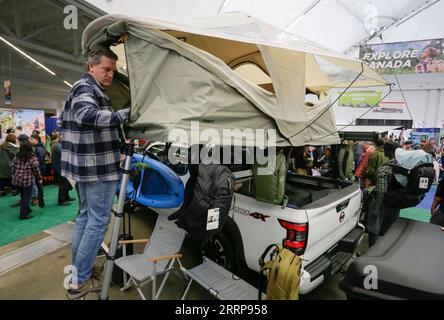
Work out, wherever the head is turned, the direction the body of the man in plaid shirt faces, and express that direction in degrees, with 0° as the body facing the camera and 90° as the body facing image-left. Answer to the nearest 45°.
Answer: approximately 270°

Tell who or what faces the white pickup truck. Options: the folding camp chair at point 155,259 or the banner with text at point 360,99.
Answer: the banner with text

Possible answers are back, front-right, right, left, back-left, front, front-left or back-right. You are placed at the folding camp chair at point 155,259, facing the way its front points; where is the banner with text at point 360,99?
back

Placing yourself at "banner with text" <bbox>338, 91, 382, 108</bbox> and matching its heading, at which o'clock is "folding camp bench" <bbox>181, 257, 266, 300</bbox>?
The folding camp bench is roughly at 12 o'clock from the banner with text.

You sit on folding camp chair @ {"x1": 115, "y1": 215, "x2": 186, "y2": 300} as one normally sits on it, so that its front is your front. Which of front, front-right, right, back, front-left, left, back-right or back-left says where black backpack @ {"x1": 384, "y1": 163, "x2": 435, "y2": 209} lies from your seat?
back-left

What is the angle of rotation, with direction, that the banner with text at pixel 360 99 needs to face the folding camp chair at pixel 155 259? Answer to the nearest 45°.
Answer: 0° — it already faces it

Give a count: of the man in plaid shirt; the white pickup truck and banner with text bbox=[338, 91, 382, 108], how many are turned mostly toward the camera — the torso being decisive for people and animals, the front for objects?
1

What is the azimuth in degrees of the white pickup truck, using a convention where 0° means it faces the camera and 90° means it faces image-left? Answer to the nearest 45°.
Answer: approximately 135°

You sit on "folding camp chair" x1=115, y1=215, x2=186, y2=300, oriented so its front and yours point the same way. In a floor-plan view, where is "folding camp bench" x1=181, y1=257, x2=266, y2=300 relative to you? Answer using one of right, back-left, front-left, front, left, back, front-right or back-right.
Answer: left

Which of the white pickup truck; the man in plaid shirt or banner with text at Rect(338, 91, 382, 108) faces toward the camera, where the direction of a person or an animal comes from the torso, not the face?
the banner with text
